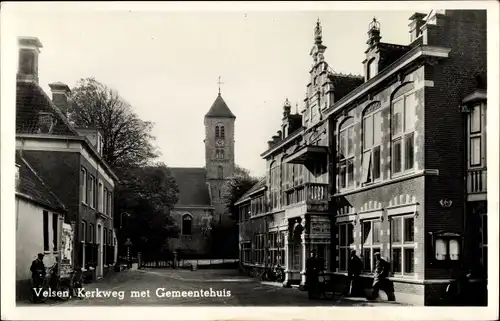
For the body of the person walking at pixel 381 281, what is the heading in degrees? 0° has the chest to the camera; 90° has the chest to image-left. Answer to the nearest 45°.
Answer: approximately 90°
